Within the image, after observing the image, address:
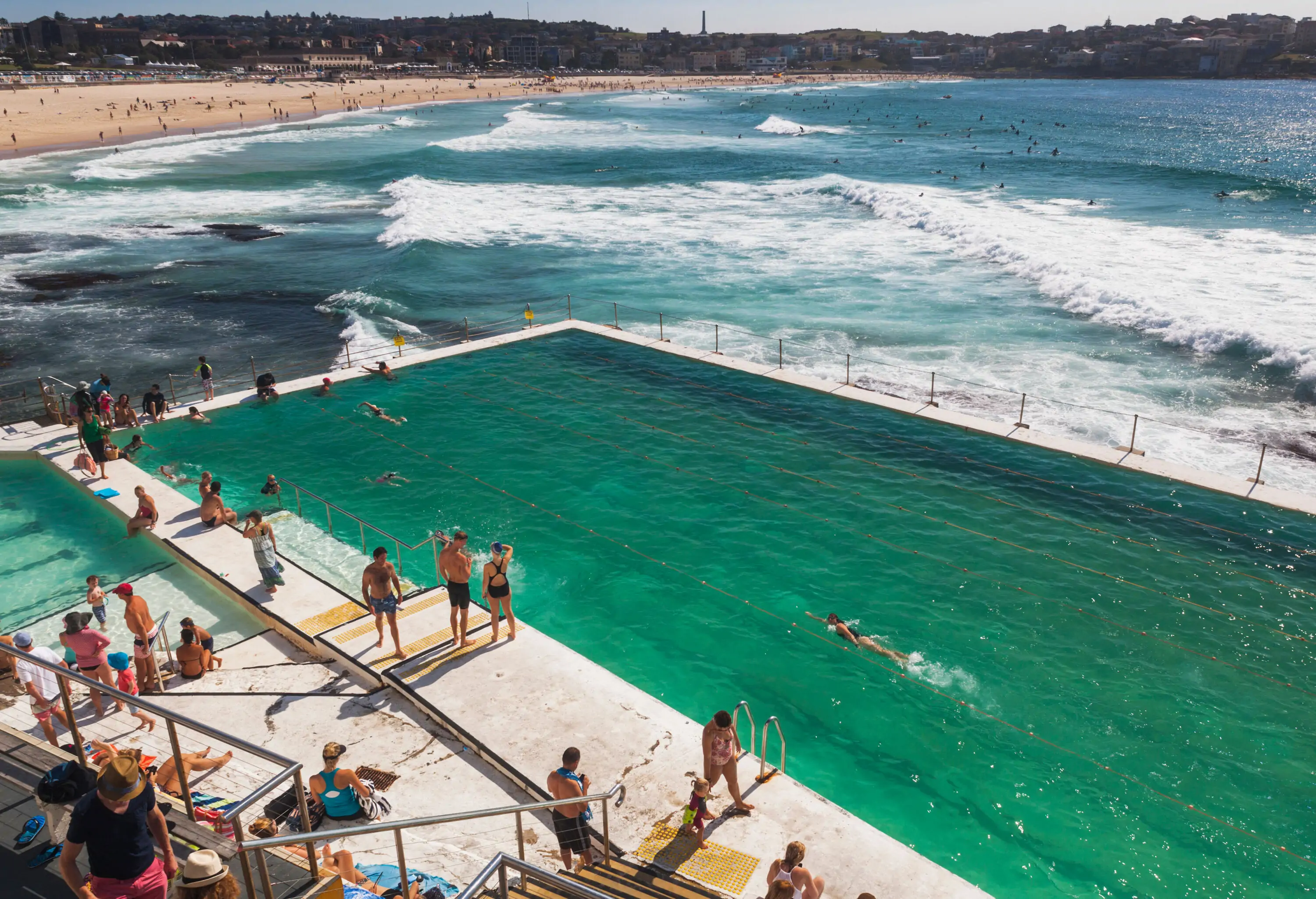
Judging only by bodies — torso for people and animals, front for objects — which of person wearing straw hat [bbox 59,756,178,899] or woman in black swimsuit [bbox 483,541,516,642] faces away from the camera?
the woman in black swimsuit

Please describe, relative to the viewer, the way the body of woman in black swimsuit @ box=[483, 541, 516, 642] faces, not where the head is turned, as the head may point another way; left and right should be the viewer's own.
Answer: facing away from the viewer

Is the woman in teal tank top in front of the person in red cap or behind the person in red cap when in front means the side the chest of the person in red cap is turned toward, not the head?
behind

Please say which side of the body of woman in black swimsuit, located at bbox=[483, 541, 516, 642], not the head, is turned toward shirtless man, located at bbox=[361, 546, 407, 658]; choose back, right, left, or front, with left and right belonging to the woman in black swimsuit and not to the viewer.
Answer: left

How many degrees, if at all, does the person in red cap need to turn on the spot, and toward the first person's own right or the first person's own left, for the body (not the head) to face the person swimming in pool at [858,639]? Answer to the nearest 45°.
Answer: approximately 135° to the first person's own right

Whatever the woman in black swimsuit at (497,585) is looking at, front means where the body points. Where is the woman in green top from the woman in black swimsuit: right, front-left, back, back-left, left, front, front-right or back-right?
front-left
